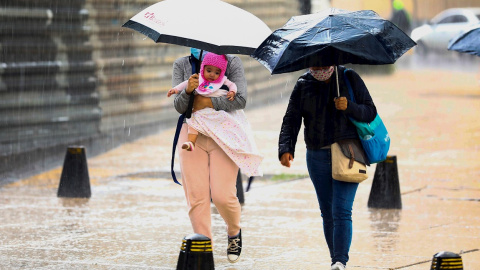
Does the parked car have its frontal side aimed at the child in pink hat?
no

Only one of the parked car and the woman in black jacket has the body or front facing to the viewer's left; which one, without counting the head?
the parked car

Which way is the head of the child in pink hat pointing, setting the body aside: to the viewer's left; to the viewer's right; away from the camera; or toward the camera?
toward the camera

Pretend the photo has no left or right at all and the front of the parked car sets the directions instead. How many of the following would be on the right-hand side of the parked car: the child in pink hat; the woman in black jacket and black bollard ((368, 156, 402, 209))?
0

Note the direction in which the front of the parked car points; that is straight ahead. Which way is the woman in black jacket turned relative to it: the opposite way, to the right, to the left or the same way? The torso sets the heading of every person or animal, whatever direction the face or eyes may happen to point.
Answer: to the left

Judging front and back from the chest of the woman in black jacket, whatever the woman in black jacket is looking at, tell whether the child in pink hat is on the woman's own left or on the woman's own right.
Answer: on the woman's own right

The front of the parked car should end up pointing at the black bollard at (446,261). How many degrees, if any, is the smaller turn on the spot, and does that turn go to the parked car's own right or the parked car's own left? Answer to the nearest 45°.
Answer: approximately 90° to the parked car's own left

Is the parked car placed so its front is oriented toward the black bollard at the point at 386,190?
no

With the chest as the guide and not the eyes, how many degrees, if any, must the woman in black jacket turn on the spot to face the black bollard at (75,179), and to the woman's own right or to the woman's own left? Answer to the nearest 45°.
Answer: approximately 135° to the woman's own right

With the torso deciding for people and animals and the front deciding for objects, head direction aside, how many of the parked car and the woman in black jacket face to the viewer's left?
1

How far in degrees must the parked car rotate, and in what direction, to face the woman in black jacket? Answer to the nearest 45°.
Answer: approximately 90° to its left

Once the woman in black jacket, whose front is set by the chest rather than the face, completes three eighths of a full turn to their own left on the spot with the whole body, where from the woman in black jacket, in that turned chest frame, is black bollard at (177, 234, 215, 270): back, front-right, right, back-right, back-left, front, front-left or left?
back

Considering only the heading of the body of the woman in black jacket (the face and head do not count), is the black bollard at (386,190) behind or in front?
behind

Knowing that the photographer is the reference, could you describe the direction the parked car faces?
facing to the left of the viewer

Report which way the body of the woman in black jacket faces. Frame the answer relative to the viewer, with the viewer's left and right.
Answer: facing the viewer

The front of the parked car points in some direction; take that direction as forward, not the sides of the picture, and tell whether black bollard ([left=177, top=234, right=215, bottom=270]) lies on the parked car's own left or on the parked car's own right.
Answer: on the parked car's own left
